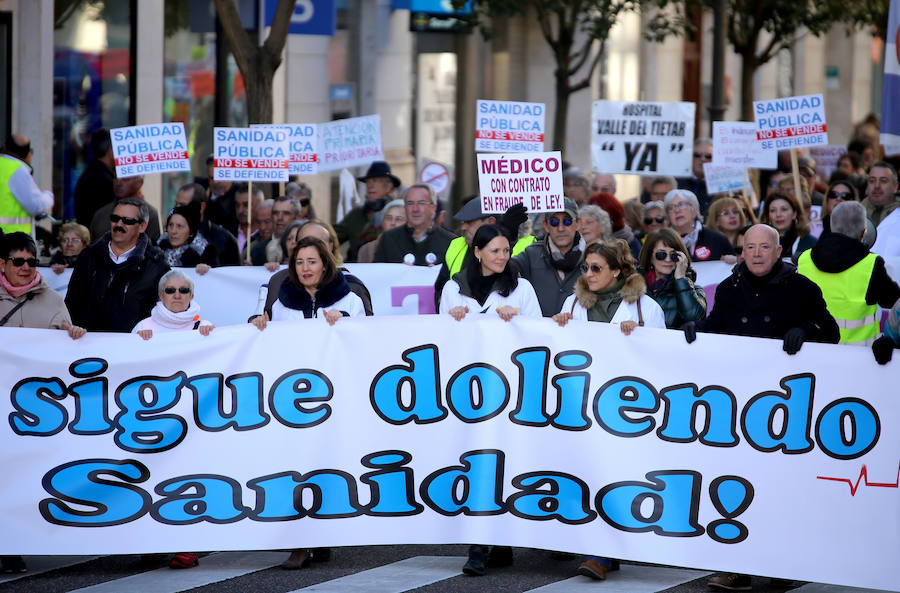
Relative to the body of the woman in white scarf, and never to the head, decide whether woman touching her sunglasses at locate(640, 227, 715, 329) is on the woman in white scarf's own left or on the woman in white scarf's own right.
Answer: on the woman in white scarf's own left

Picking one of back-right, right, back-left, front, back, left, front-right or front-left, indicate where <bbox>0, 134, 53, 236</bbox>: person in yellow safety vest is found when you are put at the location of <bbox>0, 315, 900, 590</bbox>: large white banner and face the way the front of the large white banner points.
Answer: back-right

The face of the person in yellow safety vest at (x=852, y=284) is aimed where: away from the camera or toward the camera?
away from the camera

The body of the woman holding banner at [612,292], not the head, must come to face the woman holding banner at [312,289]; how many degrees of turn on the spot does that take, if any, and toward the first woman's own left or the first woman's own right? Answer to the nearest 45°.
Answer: approximately 45° to the first woman's own right

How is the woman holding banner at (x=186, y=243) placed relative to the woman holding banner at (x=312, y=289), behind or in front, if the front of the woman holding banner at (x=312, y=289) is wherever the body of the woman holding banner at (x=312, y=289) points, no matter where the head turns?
behind

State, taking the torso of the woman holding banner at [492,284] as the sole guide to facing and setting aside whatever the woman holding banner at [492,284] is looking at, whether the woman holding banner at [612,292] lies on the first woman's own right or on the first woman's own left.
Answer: on the first woman's own left

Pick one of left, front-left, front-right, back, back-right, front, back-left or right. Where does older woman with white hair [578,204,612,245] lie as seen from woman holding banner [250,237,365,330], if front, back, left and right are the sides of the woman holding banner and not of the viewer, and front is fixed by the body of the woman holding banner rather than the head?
back-left
